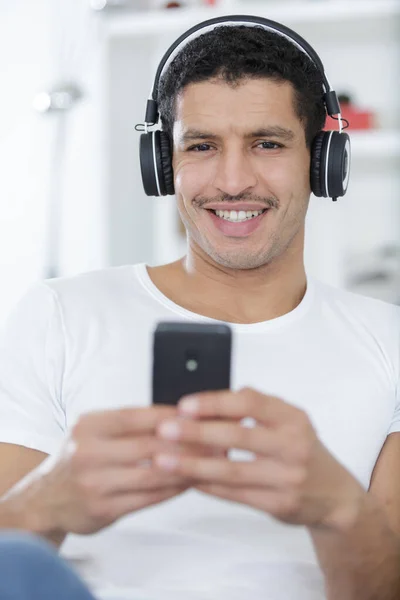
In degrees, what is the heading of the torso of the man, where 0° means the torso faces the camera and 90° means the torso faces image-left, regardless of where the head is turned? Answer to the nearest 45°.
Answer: approximately 0°

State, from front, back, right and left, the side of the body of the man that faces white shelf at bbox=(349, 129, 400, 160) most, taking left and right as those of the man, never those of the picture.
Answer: back

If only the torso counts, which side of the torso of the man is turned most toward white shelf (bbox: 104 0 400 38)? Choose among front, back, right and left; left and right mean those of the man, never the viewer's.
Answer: back
